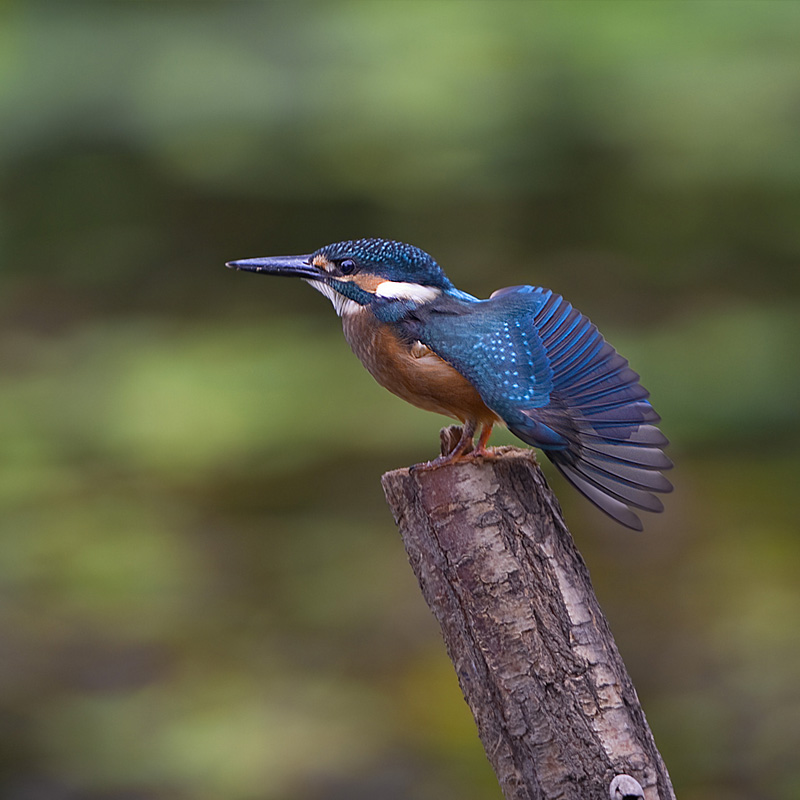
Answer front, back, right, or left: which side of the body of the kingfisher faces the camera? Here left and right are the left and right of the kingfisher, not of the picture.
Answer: left
